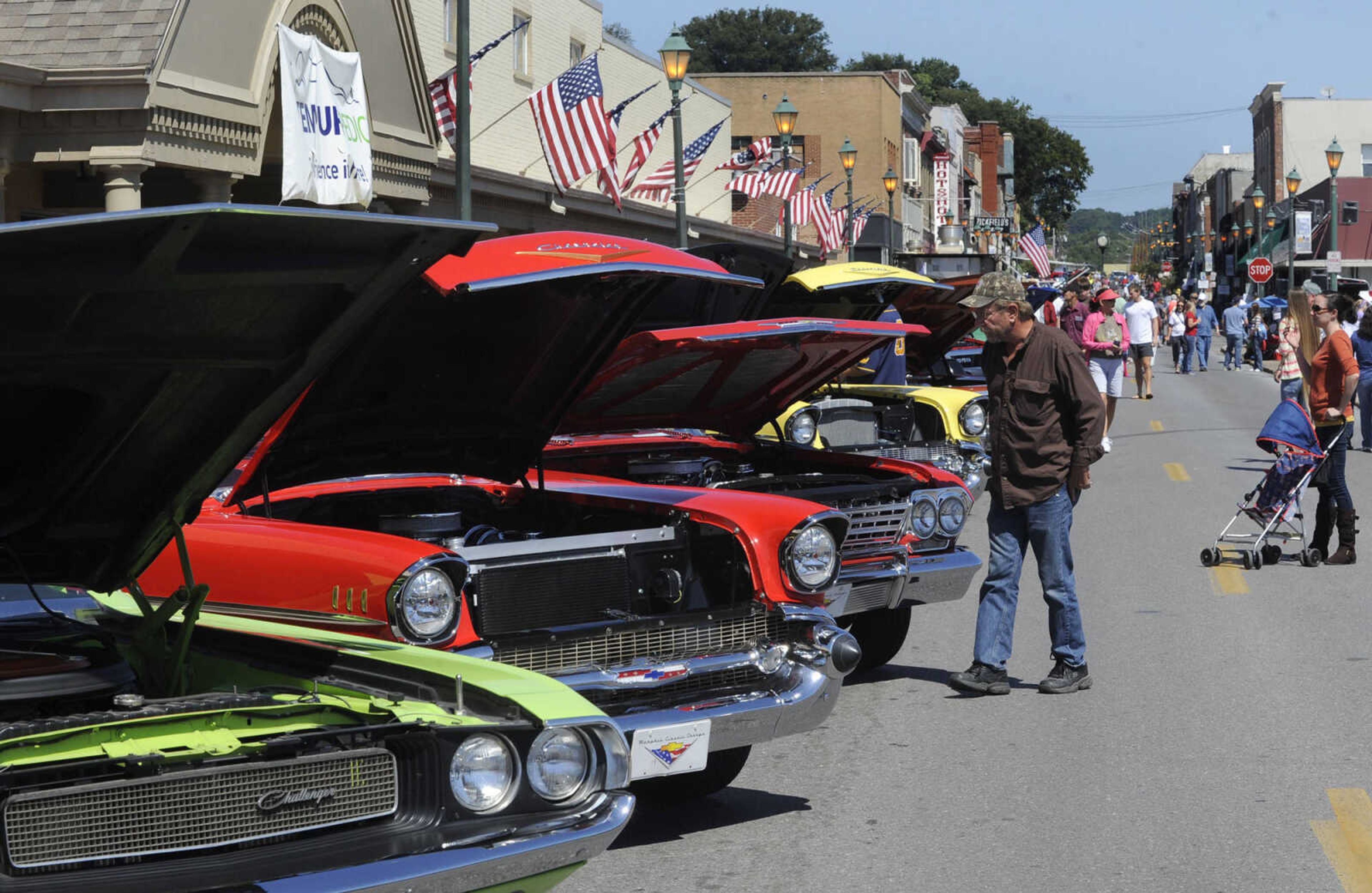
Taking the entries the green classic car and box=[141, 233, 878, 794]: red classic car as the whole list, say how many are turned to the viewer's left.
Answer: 0

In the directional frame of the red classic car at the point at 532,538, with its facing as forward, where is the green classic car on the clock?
The green classic car is roughly at 2 o'clock from the red classic car.

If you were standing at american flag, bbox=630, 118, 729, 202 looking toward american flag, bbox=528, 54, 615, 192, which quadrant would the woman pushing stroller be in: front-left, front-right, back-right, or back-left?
front-left

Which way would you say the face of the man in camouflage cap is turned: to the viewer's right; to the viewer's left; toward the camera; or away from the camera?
to the viewer's left

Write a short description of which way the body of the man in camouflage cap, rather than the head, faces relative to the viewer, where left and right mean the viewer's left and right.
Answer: facing the viewer and to the left of the viewer

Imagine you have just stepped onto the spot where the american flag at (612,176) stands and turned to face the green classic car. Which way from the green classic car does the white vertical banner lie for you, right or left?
right

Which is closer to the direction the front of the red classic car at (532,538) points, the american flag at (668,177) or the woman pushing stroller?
the woman pushing stroller

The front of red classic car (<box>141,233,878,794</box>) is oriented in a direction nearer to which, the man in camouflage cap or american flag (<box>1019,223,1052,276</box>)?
the man in camouflage cap

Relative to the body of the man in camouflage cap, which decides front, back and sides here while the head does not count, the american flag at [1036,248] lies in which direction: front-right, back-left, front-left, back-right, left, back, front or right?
back-right

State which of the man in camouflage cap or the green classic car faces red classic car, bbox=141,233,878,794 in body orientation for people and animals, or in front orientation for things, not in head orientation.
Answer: the man in camouflage cap

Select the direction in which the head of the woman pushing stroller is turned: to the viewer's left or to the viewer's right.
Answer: to the viewer's left

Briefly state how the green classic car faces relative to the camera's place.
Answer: facing the viewer and to the right of the viewer

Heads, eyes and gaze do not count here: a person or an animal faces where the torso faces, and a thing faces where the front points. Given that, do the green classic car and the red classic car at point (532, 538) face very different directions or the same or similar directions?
same or similar directions

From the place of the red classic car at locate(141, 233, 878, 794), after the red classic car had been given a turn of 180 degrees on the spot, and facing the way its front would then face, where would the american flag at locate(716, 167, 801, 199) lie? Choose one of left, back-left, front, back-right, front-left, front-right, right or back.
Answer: front-right

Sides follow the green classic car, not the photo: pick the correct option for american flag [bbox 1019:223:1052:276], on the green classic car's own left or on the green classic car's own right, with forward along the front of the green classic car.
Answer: on the green classic car's own left
